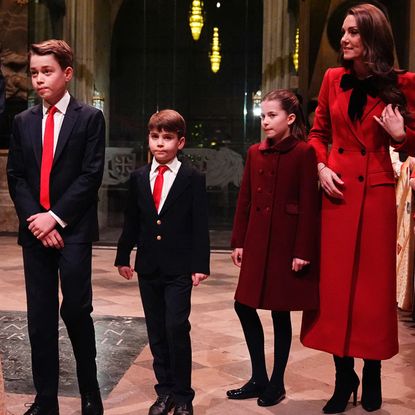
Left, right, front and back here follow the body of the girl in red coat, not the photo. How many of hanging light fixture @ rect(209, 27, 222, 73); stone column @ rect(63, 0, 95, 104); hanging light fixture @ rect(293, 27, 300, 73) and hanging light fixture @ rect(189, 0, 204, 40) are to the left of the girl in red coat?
0

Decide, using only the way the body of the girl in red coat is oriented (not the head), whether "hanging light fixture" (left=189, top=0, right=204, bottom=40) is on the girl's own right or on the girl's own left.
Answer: on the girl's own right

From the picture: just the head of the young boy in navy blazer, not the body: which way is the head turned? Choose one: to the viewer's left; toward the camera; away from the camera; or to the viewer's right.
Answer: toward the camera

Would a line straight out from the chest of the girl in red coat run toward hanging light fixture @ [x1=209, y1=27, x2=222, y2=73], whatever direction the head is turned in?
no

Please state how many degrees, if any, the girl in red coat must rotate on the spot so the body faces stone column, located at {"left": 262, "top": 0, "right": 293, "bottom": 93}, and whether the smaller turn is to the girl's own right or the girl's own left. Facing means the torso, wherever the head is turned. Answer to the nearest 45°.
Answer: approximately 135° to the girl's own right

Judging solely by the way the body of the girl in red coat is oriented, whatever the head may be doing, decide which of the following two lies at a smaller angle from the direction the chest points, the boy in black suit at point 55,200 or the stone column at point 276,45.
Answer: the boy in black suit

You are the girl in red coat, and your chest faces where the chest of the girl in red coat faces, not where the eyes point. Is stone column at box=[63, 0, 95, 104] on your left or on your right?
on your right

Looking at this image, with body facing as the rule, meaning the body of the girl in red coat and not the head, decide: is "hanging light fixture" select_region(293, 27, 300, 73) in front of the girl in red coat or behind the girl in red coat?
behind
